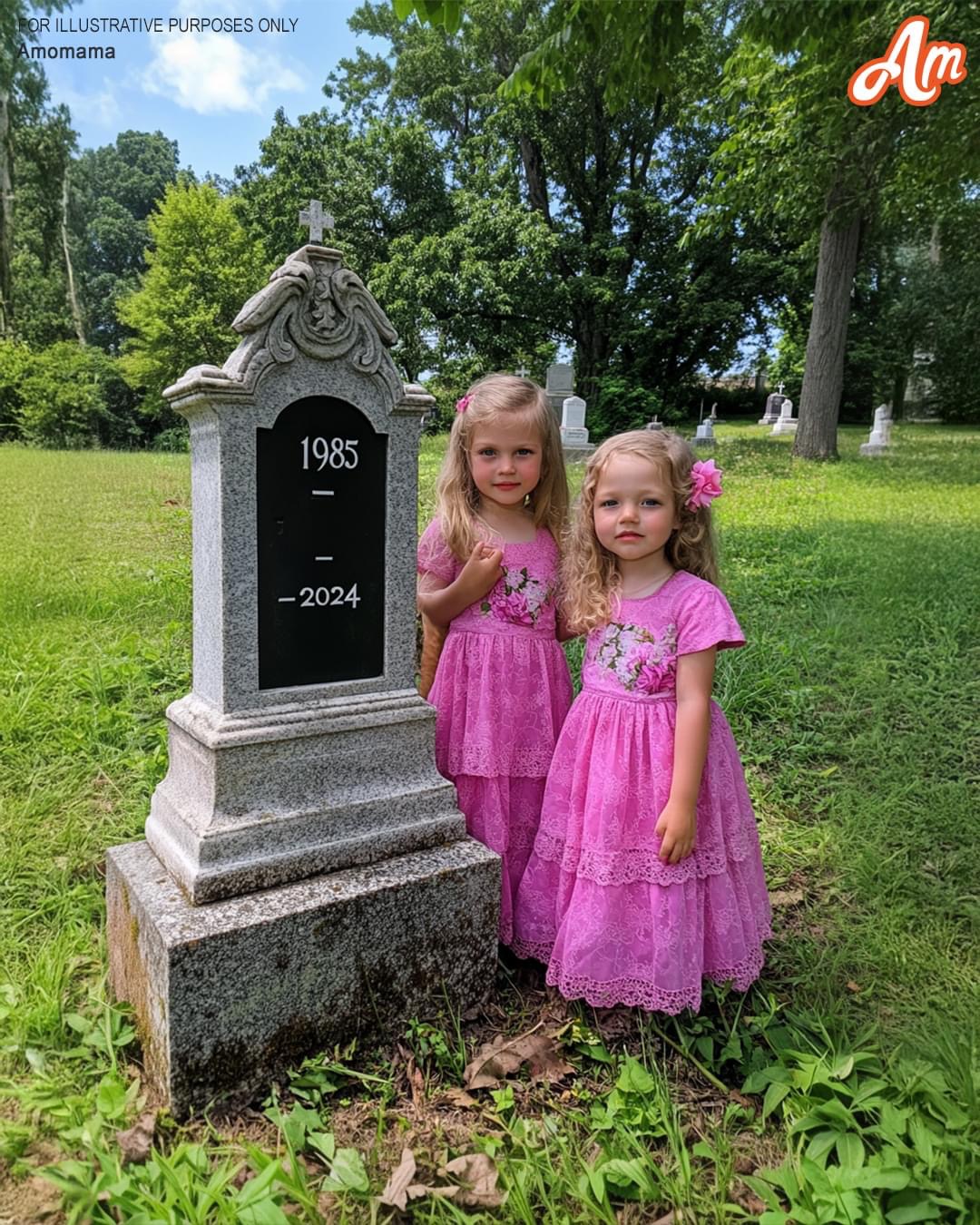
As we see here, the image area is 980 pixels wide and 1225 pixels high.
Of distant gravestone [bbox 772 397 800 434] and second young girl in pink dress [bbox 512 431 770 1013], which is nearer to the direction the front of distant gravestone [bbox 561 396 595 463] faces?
the second young girl in pink dress

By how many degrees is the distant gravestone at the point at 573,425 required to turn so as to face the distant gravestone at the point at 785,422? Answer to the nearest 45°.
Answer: approximately 135° to its left

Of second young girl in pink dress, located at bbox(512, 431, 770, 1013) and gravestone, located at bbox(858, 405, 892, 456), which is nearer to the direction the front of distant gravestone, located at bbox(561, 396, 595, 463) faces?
the second young girl in pink dress

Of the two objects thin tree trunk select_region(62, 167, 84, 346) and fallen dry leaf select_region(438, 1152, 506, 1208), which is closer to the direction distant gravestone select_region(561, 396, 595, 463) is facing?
the fallen dry leaf

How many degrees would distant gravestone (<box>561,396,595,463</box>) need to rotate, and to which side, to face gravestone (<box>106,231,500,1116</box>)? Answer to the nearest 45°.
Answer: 0° — it already faces it

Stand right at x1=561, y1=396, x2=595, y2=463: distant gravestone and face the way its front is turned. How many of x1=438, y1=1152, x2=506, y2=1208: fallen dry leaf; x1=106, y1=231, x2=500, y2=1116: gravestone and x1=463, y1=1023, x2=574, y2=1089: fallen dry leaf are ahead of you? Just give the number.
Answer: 3

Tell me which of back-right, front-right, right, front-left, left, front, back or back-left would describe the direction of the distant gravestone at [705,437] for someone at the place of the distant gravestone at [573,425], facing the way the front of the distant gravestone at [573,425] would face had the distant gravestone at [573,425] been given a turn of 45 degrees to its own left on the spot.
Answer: left

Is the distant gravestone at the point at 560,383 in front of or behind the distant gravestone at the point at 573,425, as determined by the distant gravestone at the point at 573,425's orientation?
behind

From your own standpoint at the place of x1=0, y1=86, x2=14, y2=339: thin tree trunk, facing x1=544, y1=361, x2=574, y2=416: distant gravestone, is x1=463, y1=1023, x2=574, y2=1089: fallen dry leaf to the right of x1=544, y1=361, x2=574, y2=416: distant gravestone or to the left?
right

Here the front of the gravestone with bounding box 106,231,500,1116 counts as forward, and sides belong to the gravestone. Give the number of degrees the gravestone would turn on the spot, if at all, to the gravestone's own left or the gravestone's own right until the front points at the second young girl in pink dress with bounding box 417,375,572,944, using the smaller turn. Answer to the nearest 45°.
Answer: approximately 90° to the gravestone's own left
